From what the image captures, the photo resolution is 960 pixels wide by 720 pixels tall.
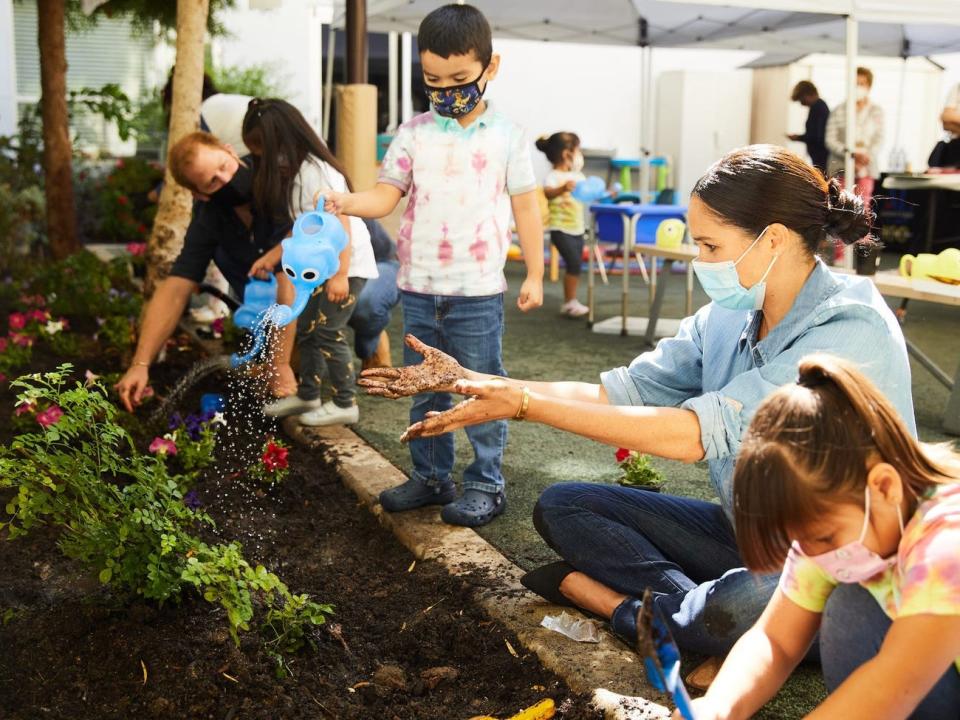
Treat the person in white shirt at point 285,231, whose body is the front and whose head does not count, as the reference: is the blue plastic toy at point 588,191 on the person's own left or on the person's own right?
on the person's own right

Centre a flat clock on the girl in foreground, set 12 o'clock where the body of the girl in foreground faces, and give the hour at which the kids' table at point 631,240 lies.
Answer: The kids' table is roughly at 4 o'clock from the girl in foreground.

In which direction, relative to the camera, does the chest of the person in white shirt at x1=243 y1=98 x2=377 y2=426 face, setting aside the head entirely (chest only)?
to the viewer's left

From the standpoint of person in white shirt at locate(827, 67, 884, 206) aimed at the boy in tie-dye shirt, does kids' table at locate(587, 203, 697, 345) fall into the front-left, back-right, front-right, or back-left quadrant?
front-right

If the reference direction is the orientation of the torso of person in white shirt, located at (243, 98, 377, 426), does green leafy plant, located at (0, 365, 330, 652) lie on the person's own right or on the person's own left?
on the person's own left

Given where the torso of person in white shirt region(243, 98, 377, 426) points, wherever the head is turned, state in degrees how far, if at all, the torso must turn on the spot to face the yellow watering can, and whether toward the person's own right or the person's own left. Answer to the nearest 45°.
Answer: approximately 180°

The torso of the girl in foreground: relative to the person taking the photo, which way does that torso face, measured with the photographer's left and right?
facing the viewer and to the left of the viewer

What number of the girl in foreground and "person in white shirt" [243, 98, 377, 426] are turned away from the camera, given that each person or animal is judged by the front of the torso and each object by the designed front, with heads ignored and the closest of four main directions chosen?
0

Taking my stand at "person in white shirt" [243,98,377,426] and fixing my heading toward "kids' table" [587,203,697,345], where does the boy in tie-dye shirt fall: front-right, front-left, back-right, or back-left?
back-right

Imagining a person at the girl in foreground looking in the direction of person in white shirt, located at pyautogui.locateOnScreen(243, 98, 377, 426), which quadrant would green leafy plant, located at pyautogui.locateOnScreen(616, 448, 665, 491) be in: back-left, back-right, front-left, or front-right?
front-right

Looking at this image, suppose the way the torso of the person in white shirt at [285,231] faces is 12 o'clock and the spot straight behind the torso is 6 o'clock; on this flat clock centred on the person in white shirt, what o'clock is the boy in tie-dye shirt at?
The boy in tie-dye shirt is roughly at 8 o'clock from the person in white shirt.

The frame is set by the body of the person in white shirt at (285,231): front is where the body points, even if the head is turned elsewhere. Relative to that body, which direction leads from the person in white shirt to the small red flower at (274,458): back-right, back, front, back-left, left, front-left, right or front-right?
left

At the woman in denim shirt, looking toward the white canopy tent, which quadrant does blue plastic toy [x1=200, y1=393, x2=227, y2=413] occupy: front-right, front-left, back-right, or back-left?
front-left

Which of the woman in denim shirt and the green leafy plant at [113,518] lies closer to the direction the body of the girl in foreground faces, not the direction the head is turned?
the green leafy plant

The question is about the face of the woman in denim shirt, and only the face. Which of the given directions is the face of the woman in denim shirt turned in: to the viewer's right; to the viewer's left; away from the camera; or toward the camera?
to the viewer's left

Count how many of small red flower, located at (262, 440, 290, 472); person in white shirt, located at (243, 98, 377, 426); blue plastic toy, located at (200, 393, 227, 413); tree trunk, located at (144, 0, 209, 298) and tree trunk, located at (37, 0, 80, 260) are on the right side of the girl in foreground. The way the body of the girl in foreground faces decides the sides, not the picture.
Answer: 5

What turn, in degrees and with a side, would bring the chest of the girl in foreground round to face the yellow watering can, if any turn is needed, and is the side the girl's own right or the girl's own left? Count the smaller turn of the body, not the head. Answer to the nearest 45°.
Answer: approximately 135° to the girl's own right
